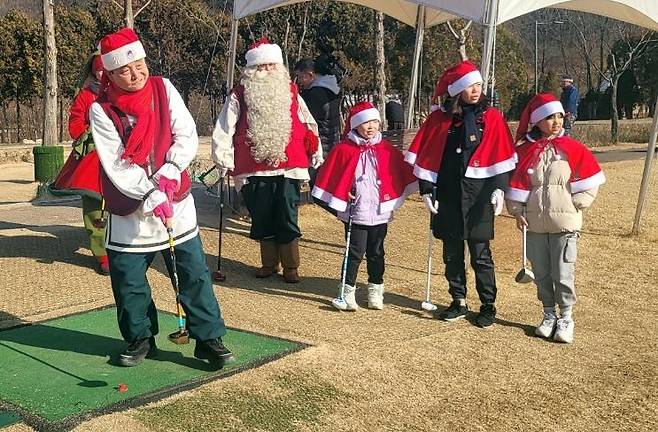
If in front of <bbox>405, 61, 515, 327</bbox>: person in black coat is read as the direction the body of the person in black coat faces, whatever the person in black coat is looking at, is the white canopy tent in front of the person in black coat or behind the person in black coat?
behind

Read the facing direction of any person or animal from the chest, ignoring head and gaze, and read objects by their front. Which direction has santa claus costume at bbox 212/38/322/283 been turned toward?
toward the camera

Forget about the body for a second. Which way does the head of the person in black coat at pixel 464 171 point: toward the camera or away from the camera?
toward the camera

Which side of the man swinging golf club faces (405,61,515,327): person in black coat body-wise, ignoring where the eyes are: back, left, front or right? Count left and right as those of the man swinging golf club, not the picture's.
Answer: left

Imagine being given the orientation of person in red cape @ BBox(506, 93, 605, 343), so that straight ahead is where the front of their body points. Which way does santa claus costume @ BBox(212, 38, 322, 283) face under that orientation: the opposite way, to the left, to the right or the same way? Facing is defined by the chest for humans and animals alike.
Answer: the same way

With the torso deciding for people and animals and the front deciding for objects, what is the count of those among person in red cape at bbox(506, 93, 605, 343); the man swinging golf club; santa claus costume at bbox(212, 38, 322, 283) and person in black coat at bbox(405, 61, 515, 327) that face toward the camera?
4

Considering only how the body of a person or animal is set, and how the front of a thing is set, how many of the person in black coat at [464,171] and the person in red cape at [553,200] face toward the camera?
2

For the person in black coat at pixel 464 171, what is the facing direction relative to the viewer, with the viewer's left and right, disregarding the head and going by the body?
facing the viewer

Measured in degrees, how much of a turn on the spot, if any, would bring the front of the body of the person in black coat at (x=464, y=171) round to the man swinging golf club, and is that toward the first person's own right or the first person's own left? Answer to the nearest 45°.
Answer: approximately 45° to the first person's own right

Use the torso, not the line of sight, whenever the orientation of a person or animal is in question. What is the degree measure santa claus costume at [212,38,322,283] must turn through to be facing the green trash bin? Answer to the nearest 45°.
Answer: approximately 135° to its right

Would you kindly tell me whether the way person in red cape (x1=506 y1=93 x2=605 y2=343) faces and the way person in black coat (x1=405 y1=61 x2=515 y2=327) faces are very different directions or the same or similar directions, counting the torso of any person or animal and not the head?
same or similar directions

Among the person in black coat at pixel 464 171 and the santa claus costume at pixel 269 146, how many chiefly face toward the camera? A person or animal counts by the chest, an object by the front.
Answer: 2

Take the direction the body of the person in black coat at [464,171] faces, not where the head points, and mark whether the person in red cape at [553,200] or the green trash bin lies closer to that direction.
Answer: the person in red cape

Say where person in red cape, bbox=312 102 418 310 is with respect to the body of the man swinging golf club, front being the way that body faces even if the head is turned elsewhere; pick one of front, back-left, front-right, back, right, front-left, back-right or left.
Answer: back-left
